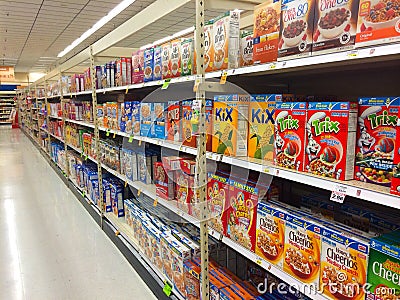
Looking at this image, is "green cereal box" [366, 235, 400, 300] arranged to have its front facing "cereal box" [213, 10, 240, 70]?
no

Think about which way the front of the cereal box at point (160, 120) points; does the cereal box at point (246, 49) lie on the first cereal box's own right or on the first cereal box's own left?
on the first cereal box's own left

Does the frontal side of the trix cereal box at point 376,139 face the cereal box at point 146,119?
no

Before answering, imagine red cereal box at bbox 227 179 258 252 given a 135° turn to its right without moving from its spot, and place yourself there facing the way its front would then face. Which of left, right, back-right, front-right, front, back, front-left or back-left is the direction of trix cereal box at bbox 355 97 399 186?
back-right

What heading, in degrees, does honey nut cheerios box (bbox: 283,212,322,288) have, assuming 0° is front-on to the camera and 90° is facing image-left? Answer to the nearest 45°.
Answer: approximately 45°

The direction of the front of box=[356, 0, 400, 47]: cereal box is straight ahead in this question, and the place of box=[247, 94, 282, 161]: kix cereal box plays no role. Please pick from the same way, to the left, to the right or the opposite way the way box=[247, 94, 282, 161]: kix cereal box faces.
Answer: the same way

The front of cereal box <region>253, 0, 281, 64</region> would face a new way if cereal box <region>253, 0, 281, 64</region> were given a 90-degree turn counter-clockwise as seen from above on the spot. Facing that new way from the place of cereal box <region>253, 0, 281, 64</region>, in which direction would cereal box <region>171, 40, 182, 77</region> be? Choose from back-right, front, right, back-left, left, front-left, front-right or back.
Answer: back

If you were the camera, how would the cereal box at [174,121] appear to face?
facing the viewer and to the left of the viewer

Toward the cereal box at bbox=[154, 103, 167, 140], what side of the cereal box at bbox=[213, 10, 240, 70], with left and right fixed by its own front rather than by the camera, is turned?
right

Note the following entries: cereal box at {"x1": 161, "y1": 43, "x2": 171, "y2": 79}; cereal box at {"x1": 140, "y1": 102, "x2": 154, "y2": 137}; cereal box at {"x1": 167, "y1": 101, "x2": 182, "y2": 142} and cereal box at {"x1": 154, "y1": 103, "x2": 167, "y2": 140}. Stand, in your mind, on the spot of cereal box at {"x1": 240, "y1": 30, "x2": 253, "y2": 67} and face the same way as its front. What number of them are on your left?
0

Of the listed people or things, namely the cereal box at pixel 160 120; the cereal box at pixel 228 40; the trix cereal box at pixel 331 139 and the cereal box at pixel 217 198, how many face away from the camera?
0

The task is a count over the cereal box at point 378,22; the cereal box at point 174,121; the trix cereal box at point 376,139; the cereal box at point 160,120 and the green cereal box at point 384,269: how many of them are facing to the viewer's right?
0

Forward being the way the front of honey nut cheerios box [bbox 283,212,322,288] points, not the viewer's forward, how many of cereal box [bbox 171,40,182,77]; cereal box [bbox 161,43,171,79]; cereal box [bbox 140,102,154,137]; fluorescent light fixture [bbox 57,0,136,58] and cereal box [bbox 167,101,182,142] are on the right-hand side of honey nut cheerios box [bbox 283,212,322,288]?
5

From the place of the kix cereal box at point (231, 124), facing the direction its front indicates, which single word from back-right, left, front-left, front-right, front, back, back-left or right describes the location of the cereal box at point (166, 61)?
right

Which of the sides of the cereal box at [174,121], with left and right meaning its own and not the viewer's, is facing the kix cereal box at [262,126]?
left

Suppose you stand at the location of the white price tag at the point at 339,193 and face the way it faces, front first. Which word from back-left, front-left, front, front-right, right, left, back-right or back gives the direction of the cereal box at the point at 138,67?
right
